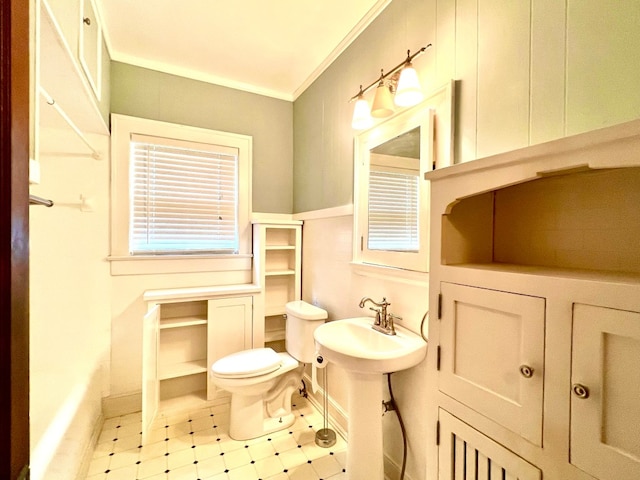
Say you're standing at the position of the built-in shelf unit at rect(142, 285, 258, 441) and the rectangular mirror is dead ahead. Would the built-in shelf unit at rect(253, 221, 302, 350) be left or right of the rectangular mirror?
left

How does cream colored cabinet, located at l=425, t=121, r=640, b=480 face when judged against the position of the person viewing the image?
facing the viewer and to the left of the viewer

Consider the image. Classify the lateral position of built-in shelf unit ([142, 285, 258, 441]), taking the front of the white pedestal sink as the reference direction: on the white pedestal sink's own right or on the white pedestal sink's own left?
on the white pedestal sink's own right

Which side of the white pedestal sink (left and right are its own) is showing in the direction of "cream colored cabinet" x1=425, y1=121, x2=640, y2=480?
left

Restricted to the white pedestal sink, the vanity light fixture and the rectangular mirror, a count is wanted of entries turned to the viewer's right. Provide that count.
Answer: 0

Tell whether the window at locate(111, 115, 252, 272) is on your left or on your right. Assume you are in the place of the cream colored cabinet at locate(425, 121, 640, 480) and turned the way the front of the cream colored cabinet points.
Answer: on your right

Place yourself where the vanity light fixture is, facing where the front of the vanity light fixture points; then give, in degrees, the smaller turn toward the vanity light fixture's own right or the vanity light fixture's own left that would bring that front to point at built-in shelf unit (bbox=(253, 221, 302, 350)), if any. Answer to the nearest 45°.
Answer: approximately 90° to the vanity light fixture's own right

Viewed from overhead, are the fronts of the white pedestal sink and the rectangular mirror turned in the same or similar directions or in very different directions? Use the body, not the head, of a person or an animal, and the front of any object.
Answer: same or similar directions

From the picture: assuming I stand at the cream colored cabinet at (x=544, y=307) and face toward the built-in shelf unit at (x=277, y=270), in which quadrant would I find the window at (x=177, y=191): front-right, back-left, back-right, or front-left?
front-left

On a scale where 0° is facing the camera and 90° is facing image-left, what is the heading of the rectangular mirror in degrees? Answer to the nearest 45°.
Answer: approximately 45°
